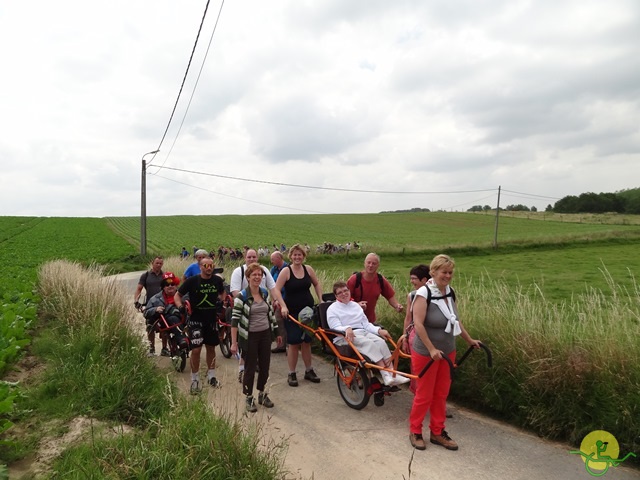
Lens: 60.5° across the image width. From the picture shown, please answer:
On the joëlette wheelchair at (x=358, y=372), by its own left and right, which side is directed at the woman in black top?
back

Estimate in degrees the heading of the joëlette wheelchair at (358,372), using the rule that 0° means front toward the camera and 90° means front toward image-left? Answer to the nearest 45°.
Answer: approximately 315°

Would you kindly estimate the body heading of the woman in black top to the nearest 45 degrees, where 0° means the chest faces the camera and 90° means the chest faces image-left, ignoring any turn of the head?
approximately 0°

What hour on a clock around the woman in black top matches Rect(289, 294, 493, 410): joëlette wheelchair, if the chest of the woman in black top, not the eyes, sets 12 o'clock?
The joëlette wheelchair is roughly at 11 o'clock from the woman in black top.
